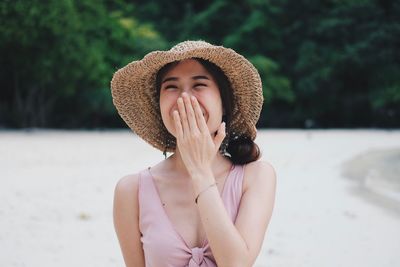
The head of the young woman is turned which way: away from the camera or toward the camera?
toward the camera

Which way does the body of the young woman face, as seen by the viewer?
toward the camera

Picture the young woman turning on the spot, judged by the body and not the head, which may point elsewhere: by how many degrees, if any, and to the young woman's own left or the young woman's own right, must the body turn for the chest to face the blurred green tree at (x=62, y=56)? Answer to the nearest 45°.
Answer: approximately 180°
